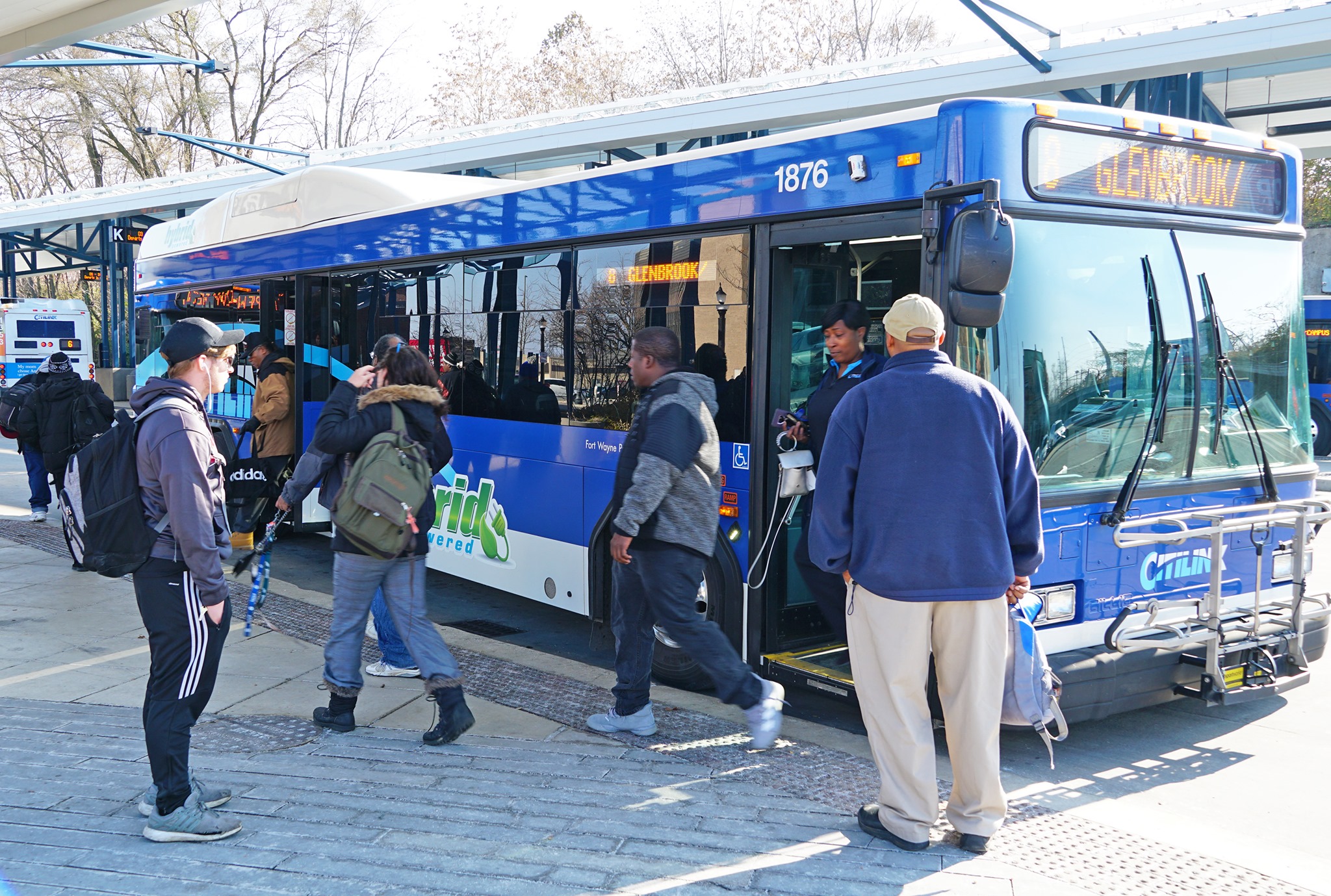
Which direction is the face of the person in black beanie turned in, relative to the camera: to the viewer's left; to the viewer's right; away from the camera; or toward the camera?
away from the camera

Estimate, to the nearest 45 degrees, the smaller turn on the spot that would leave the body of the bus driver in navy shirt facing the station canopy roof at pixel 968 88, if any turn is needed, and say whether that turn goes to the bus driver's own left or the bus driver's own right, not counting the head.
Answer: approximately 135° to the bus driver's own right

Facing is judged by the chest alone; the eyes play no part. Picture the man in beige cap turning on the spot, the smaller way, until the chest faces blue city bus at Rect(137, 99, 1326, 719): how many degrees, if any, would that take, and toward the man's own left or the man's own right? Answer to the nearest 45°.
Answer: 0° — they already face it

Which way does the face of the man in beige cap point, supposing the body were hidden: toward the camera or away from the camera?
away from the camera

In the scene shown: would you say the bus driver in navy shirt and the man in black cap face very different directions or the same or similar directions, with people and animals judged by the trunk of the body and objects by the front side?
very different directions

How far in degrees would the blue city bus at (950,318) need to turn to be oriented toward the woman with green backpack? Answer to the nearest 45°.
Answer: approximately 135° to its right

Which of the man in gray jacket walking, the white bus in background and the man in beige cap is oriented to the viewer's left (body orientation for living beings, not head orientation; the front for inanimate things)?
the man in gray jacket walking

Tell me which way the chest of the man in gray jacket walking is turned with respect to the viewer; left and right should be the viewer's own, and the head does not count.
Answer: facing to the left of the viewer

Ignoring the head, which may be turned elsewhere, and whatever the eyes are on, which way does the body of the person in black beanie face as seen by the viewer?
away from the camera
